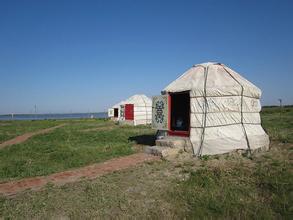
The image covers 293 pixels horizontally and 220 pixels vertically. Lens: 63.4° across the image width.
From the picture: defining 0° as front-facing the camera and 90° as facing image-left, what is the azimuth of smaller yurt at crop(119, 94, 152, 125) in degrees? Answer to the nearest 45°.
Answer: approximately 45°

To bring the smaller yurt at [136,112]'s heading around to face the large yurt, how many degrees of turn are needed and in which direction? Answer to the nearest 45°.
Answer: approximately 45° to its left

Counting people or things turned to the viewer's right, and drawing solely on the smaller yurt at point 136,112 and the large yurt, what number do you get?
0

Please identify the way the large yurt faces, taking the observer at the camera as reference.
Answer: facing the viewer and to the left of the viewer

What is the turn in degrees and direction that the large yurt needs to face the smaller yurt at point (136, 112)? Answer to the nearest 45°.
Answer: approximately 90° to its right
